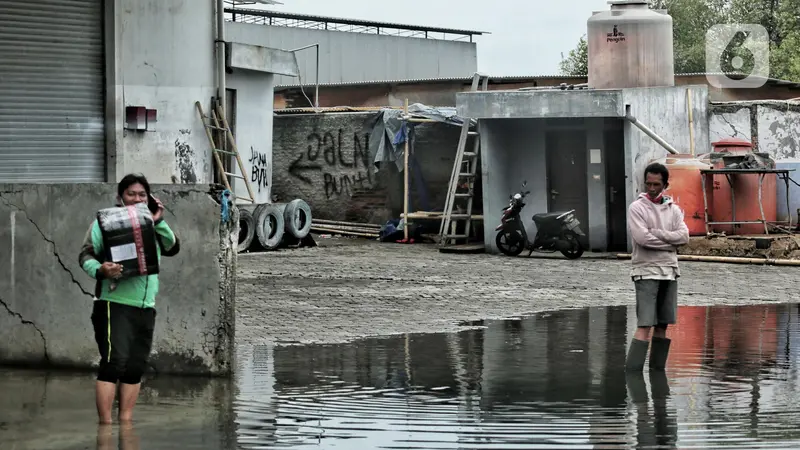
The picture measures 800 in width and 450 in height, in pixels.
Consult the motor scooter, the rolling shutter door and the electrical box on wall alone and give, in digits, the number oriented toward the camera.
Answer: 2

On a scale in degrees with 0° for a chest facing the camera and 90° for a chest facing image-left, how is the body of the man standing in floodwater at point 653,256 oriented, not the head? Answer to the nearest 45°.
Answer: approximately 315°

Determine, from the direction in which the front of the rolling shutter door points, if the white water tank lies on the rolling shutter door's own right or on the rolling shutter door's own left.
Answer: on the rolling shutter door's own left

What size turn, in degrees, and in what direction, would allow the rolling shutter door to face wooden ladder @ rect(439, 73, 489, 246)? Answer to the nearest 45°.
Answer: approximately 90° to its left

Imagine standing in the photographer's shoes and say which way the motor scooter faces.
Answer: facing to the left of the viewer

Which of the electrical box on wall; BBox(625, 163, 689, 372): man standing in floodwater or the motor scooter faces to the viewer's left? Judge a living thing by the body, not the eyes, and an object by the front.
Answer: the motor scooter

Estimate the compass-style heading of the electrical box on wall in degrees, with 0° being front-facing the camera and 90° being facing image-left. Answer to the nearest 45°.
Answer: approximately 0°

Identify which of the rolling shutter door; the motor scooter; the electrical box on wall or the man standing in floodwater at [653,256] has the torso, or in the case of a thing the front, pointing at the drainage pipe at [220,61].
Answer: the motor scooter
